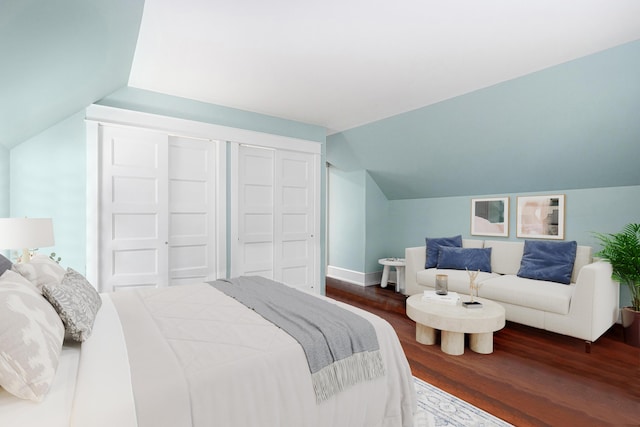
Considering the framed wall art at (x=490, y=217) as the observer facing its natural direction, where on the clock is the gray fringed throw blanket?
The gray fringed throw blanket is roughly at 11 o'clock from the framed wall art.

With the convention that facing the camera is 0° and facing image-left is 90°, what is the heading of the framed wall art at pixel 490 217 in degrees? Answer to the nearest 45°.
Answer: approximately 45°

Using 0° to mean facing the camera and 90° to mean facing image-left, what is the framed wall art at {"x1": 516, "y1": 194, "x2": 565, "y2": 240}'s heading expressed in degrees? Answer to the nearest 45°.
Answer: approximately 45°

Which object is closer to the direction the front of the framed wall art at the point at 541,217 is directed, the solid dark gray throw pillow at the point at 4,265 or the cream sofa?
the solid dark gray throw pillow

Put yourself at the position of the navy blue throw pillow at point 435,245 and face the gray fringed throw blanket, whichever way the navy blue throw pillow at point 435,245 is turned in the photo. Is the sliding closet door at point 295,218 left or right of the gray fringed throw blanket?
right
